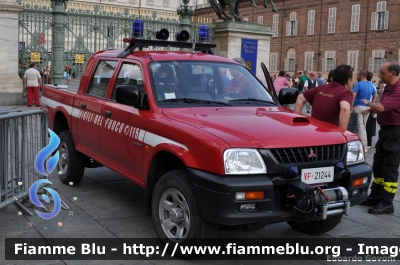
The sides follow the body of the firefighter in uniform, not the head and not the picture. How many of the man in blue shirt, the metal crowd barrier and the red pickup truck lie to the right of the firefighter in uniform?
1

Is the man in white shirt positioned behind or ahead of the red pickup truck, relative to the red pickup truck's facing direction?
behind

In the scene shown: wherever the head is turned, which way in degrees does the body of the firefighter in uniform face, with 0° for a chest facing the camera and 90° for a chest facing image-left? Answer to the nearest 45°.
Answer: approximately 90°

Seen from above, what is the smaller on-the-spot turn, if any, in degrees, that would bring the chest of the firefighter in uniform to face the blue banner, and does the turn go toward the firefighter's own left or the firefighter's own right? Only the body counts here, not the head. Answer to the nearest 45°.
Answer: approximately 90° to the firefighter's own right

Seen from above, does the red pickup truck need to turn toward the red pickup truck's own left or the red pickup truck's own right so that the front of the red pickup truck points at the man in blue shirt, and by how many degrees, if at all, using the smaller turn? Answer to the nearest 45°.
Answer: approximately 90° to the red pickup truck's own left

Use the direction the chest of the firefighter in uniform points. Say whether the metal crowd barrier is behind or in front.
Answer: in front

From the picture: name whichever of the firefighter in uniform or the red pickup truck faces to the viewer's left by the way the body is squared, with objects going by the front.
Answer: the firefighter in uniform

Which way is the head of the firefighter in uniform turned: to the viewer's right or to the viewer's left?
to the viewer's left

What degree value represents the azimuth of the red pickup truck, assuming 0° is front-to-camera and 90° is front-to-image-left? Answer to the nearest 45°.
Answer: approximately 315°

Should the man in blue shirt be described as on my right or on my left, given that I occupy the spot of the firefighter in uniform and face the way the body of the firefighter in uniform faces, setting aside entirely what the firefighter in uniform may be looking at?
on my right

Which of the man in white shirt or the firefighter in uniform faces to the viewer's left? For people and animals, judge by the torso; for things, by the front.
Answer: the firefighter in uniform
